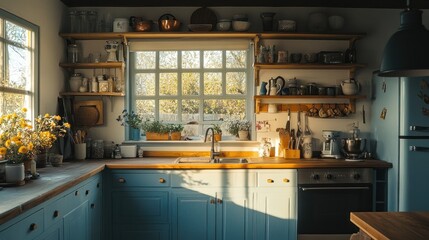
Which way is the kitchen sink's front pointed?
toward the camera

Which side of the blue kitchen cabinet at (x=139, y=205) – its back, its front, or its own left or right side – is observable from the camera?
front

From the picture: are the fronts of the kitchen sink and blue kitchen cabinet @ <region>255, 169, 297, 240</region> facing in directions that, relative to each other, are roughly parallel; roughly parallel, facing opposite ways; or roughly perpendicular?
roughly parallel

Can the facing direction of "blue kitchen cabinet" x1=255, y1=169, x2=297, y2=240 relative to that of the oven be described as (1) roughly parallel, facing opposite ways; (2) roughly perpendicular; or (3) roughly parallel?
roughly parallel

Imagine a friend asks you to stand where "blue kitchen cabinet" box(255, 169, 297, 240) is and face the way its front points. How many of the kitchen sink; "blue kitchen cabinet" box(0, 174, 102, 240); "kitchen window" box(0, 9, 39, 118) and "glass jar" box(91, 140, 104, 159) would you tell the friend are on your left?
0

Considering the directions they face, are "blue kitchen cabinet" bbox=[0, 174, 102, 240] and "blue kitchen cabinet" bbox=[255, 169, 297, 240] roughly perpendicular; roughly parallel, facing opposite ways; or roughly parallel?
roughly perpendicular

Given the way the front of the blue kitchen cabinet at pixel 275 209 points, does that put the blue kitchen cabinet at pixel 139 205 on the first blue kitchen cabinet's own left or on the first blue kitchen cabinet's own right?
on the first blue kitchen cabinet's own right

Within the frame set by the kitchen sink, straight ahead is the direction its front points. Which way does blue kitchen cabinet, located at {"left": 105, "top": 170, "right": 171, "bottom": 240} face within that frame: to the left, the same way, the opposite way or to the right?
the same way

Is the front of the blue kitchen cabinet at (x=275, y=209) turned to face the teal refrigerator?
no

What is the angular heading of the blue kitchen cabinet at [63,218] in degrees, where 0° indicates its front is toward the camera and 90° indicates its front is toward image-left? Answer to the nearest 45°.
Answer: approximately 315°

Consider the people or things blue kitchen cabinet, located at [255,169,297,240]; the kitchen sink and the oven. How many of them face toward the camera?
3

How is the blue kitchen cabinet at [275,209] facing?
toward the camera

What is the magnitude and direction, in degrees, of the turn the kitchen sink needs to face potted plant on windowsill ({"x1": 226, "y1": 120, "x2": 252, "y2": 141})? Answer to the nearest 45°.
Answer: approximately 135° to its left

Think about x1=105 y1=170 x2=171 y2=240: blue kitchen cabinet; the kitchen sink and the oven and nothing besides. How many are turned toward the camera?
3
